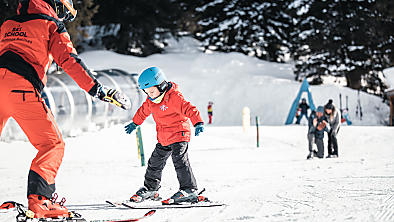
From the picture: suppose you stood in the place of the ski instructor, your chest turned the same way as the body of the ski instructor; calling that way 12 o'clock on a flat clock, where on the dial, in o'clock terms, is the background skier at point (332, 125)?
The background skier is roughly at 12 o'clock from the ski instructor.

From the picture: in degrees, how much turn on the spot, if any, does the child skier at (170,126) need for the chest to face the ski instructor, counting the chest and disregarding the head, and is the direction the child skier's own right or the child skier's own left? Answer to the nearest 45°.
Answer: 0° — they already face them

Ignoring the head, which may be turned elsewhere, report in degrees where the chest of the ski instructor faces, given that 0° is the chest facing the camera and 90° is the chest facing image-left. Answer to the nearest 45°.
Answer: approximately 225°

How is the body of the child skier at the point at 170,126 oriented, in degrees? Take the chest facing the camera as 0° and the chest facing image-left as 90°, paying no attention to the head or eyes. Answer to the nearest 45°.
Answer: approximately 45°

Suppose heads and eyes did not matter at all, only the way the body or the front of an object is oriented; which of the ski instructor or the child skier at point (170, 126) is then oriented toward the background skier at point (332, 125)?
the ski instructor

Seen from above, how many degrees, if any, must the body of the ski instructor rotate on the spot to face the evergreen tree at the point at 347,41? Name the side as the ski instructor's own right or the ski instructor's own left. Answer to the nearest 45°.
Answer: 0° — they already face it

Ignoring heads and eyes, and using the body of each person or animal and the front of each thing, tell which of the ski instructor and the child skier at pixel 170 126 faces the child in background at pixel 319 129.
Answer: the ski instructor

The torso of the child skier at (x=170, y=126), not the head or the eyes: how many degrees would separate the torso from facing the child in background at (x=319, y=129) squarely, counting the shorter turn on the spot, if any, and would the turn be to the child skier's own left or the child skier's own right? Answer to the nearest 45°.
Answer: approximately 180°

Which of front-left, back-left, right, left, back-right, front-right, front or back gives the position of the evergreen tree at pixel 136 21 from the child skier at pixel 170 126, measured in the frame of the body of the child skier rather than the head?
back-right

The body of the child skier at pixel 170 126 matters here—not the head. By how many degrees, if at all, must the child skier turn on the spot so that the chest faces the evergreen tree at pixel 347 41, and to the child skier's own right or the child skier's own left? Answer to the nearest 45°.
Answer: approximately 180°

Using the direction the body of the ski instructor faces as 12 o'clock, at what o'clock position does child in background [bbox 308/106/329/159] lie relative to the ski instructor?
The child in background is roughly at 12 o'clock from the ski instructor.

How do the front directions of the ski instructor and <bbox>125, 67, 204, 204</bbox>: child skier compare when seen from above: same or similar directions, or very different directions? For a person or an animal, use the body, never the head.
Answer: very different directions
